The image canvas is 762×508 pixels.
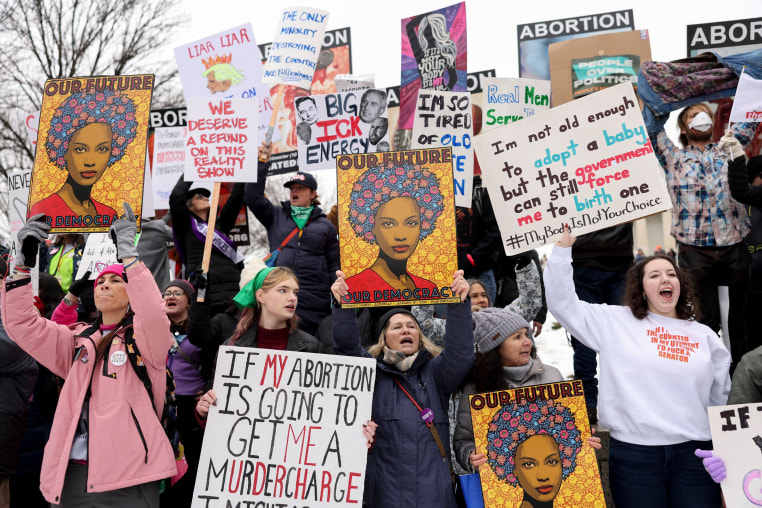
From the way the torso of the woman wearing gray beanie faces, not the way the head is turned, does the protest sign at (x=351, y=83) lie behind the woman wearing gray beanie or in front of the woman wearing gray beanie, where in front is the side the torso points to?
behind

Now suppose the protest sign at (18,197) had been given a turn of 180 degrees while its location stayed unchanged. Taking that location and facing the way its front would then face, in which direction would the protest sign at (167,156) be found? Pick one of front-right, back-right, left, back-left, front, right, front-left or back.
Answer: front-right

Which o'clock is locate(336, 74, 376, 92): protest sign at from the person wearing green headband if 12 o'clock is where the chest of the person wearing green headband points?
The protest sign is roughly at 6 o'clock from the person wearing green headband.

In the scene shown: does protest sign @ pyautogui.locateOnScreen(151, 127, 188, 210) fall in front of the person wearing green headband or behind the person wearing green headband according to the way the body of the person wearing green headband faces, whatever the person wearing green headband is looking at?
behind

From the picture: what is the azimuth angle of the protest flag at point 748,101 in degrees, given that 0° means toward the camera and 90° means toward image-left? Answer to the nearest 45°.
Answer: approximately 0°

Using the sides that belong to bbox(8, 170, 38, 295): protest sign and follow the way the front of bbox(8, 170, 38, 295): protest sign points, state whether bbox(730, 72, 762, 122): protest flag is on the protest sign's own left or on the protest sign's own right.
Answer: on the protest sign's own left

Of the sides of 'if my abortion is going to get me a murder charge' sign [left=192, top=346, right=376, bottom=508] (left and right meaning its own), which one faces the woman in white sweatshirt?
left

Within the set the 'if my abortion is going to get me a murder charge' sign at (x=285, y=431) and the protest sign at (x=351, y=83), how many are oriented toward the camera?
2

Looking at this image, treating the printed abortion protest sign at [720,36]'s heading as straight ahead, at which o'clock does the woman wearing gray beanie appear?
The woman wearing gray beanie is roughly at 1 o'clock from the printed abortion protest sign.
